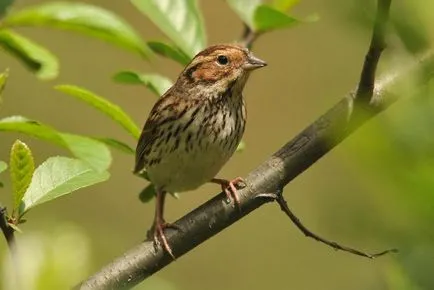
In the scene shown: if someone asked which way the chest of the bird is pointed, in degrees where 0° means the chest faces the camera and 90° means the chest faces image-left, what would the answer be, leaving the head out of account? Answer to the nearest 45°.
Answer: approximately 315°
